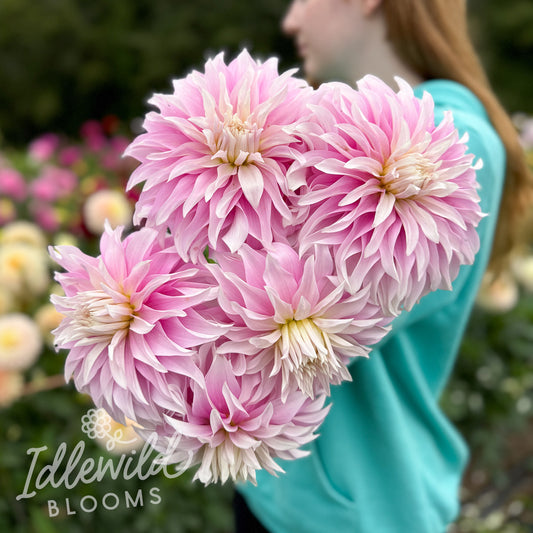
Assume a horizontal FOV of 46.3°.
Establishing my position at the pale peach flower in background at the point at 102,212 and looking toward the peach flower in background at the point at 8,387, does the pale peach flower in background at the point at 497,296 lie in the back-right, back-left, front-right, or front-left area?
back-left

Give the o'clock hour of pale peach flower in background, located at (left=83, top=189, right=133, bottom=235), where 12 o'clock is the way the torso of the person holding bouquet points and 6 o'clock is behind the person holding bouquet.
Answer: The pale peach flower in background is roughly at 2 o'clock from the person holding bouquet.

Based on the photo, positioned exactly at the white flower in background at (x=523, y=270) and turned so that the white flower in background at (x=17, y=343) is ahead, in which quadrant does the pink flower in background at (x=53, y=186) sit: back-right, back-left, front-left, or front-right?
front-right

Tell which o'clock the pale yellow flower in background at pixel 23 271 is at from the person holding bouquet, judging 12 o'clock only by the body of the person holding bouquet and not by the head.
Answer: The pale yellow flower in background is roughly at 1 o'clock from the person holding bouquet.

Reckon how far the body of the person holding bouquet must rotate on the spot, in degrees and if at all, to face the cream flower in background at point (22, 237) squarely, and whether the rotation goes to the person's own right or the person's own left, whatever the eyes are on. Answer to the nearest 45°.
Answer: approximately 45° to the person's own right

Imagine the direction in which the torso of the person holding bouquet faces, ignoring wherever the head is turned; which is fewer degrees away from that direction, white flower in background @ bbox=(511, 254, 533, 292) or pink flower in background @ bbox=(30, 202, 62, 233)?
the pink flower in background

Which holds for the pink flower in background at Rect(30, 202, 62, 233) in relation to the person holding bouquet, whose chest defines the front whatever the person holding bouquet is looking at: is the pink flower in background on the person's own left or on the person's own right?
on the person's own right

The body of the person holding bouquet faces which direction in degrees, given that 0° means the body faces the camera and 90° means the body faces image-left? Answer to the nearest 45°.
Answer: approximately 90°

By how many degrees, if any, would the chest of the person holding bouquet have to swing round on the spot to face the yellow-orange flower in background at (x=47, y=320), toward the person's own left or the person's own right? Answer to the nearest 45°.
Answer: approximately 45° to the person's own right

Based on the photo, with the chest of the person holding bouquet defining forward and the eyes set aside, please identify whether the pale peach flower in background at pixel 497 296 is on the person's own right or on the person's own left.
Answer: on the person's own right

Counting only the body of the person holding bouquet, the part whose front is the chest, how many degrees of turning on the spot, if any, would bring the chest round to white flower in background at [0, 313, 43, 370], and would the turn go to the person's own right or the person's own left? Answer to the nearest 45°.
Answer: approximately 45° to the person's own right

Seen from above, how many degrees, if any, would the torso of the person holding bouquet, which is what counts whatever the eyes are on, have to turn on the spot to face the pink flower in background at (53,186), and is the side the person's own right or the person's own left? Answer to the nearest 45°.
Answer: approximately 45° to the person's own right
